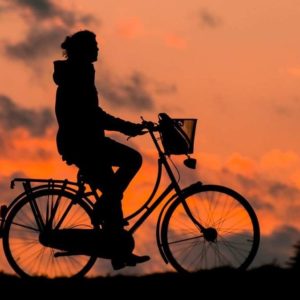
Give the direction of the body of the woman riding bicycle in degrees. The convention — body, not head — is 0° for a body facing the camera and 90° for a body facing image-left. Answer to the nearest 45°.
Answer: approximately 270°

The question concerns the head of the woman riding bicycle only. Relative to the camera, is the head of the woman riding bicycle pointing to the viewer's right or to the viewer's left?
to the viewer's right
